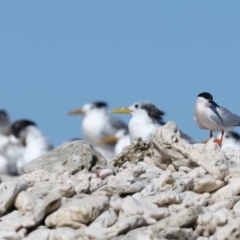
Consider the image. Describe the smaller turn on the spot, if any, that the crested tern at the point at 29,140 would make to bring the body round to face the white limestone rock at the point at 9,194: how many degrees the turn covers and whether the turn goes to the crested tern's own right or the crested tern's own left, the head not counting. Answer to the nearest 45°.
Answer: approximately 90° to the crested tern's own left

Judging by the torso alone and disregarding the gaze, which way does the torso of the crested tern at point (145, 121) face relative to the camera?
to the viewer's left

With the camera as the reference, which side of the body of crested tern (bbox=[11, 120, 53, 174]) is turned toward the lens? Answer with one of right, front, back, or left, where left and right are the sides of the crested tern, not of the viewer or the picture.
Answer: left

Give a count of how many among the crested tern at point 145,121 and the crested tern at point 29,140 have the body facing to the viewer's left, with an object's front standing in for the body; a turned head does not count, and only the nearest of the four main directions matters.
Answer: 2

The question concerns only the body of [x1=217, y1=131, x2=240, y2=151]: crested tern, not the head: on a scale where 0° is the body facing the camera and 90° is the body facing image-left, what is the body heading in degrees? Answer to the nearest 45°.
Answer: approximately 90°

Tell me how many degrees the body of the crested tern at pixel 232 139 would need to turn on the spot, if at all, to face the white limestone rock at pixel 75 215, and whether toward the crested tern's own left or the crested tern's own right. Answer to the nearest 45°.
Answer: approximately 90° to the crested tern's own left

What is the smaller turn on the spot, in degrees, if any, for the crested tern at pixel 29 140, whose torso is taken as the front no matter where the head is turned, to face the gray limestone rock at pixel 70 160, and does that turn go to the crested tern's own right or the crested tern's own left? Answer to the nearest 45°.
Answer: approximately 90° to the crested tern's own left
